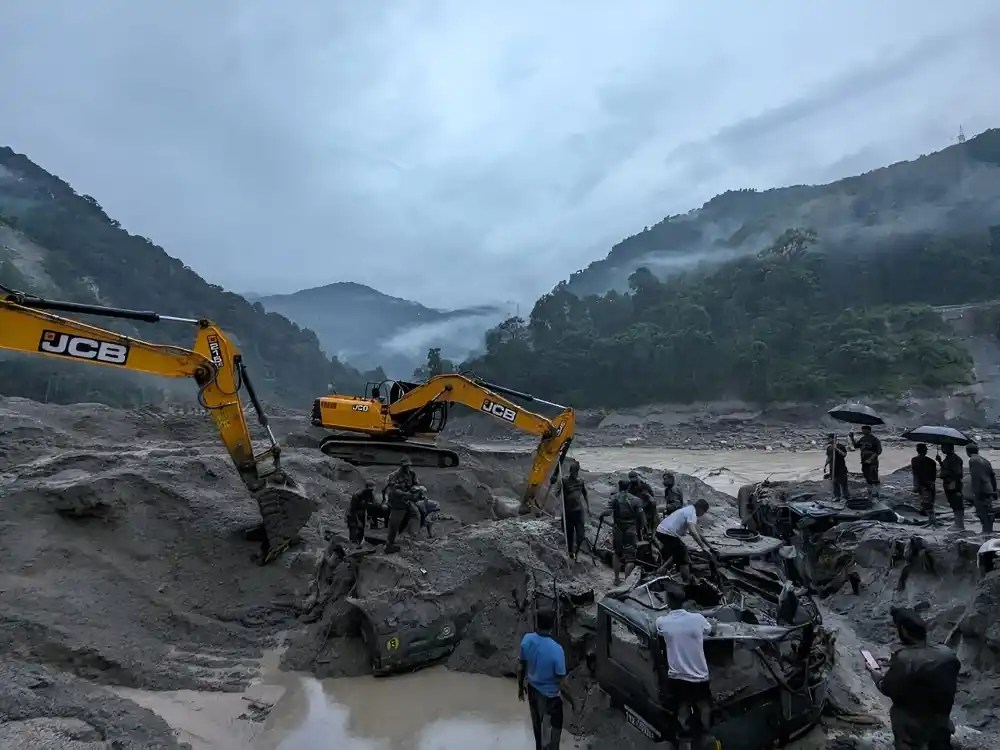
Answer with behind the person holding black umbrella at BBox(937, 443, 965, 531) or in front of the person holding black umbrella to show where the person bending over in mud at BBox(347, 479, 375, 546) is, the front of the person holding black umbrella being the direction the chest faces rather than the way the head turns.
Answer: in front

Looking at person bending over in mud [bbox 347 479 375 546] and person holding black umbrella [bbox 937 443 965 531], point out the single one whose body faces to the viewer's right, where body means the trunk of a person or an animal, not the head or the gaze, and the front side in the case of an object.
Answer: the person bending over in mud

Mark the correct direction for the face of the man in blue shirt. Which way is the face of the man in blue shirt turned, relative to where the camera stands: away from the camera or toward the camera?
away from the camera

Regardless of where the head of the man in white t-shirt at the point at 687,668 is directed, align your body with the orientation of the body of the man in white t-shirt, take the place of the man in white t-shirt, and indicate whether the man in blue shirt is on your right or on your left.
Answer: on your left

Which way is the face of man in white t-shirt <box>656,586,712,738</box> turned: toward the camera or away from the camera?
away from the camera

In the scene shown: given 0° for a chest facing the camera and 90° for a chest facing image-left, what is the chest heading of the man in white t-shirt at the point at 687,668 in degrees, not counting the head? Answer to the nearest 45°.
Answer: approximately 180°

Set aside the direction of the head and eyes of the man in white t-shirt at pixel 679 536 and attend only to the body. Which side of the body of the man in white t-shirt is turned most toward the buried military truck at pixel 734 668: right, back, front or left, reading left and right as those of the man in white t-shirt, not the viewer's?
right

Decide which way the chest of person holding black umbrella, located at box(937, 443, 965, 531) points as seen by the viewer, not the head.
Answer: to the viewer's left

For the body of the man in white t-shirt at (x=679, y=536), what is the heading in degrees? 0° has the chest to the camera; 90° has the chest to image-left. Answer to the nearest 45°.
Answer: approximately 270°
